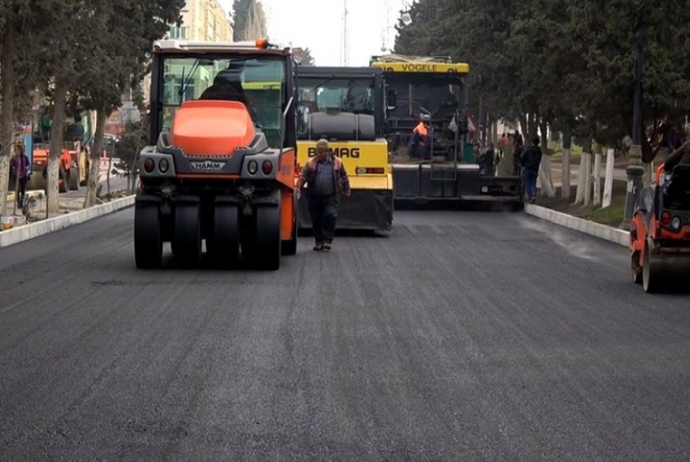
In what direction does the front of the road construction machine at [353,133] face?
away from the camera

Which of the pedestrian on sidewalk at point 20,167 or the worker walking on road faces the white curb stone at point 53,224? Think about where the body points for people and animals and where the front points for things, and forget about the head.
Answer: the pedestrian on sidewalk

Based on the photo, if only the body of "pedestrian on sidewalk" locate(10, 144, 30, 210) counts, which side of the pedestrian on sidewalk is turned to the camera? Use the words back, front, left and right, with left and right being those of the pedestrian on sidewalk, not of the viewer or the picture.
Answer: front

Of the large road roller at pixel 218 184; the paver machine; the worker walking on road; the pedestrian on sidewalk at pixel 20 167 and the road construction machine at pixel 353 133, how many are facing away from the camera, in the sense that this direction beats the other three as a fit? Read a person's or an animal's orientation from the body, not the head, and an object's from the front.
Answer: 3

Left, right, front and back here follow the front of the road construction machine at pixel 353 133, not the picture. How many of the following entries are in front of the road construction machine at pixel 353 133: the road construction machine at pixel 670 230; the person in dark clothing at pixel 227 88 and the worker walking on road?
0

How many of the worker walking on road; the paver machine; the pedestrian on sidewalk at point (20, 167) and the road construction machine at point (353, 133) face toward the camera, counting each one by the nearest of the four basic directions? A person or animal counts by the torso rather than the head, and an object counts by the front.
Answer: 2

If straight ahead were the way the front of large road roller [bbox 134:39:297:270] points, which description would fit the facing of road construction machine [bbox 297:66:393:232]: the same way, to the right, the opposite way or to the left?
the same way

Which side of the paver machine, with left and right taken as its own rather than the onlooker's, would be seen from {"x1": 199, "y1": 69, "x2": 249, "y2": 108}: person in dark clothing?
back

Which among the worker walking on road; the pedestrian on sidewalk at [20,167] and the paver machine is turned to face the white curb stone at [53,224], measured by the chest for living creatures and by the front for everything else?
the pedestrian on sidewalk

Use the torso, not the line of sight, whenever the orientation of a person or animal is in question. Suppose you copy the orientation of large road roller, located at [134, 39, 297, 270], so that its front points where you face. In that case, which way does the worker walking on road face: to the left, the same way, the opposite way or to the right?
the opposite way

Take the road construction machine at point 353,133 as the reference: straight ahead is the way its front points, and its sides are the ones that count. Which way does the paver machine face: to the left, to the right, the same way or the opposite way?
the same way

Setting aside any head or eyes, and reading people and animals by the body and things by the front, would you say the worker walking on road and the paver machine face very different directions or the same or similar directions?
very different directions

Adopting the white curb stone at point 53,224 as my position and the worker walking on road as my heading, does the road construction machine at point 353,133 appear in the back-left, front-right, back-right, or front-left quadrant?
front-left

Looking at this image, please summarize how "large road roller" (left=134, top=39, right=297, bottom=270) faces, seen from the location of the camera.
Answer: facing away from the viewer

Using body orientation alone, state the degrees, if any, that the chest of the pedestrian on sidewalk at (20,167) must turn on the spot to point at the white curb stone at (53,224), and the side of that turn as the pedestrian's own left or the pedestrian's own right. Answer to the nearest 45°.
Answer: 0° — they already face it
